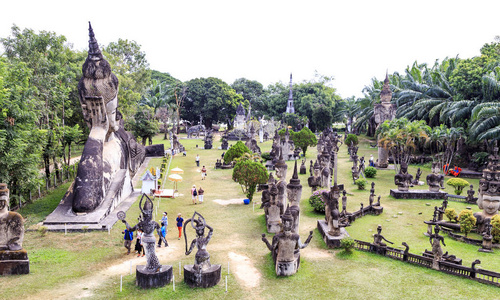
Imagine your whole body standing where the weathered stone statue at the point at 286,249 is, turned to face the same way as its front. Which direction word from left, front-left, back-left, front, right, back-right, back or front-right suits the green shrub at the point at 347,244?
back-left

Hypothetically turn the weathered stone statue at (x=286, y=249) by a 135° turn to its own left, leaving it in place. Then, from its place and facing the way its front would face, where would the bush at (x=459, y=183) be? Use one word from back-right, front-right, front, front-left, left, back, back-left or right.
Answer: front

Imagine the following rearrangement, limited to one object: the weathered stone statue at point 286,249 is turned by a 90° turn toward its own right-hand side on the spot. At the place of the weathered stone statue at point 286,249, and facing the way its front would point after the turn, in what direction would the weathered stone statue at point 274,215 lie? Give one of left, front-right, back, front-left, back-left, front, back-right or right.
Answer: right

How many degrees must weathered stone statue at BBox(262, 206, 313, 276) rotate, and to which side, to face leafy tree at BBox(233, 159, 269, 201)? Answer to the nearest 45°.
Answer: approximately 180°

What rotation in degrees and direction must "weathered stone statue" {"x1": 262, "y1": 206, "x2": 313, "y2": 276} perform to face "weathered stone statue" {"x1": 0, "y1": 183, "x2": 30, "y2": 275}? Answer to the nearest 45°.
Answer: approximately 90° to its right

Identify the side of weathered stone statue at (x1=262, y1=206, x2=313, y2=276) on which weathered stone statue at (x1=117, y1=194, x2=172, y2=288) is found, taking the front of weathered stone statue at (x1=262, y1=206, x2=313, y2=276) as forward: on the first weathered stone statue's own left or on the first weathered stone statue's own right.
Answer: on the first weathered stone statue's own right

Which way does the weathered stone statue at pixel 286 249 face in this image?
toward the camera

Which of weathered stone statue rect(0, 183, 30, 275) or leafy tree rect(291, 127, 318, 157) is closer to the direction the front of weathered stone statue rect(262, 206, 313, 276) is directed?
the weathered stone statue

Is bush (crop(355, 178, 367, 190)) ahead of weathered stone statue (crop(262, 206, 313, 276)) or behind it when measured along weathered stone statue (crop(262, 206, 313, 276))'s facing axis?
behind

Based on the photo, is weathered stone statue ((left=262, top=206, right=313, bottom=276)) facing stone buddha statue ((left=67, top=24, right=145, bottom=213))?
no

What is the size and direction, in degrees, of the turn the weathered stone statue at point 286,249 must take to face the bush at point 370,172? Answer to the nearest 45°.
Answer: approximately 180°

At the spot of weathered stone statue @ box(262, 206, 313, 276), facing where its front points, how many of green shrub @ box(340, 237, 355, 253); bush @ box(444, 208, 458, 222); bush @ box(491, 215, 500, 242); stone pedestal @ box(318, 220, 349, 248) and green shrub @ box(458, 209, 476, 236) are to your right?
0

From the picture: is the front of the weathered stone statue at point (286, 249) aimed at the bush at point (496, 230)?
no

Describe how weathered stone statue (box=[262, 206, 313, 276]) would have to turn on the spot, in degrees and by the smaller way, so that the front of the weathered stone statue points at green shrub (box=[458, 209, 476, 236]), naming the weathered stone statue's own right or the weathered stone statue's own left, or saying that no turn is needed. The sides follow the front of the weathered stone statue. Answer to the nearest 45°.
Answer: approximately 135° to the weathered stone statue's own left

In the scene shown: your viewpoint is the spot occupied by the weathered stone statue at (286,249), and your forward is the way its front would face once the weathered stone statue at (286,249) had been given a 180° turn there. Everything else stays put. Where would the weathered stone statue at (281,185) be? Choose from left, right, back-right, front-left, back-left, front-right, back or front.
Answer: front

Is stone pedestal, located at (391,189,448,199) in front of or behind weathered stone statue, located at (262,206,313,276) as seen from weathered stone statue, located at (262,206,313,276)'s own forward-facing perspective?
behind

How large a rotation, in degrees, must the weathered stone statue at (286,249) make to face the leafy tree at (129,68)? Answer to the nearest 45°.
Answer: approximately 135° to its right

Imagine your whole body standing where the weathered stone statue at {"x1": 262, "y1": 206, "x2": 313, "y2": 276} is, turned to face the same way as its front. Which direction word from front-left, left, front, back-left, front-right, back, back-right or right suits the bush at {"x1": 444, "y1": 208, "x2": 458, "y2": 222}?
back-left
